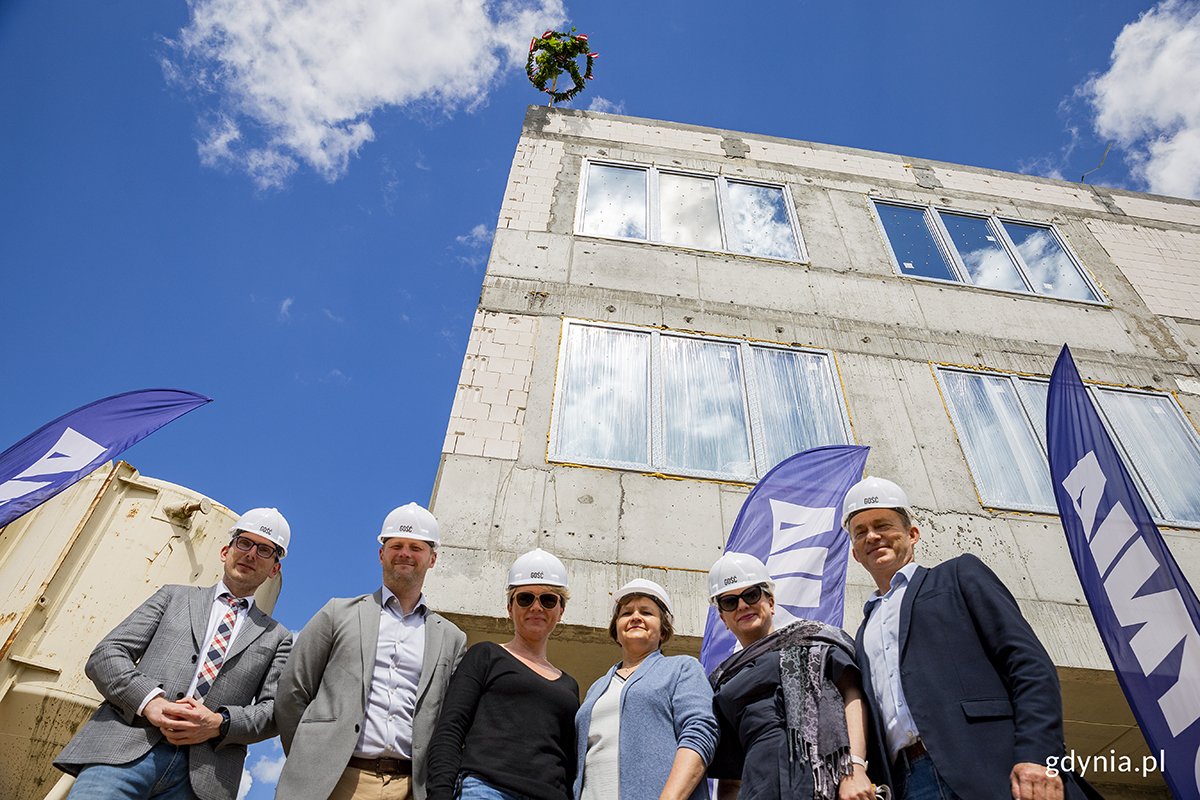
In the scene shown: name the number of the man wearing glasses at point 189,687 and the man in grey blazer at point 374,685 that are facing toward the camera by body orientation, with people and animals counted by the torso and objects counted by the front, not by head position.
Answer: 2

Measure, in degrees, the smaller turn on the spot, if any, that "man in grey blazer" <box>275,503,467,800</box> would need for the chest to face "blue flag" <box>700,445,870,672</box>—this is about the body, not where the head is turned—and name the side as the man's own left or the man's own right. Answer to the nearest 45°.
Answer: approximately 90° to the man's own left

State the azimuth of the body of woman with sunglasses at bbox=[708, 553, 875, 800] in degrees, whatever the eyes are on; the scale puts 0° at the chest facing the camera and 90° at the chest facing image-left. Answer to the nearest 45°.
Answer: approximately 45°

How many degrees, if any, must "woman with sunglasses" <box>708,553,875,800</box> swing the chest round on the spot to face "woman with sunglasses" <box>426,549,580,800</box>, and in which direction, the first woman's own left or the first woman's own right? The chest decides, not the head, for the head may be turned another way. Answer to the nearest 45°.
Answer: approximately 45° to the first woman's own right

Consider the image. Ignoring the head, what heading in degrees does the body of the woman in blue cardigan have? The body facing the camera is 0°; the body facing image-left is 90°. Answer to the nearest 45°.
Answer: approximately 45°

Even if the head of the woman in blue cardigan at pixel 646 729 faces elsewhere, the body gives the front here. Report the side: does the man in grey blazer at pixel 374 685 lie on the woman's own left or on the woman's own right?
on the woman's own right

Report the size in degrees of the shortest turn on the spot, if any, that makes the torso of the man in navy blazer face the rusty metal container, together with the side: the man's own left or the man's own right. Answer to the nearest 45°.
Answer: approximately 45° to the man's own right
